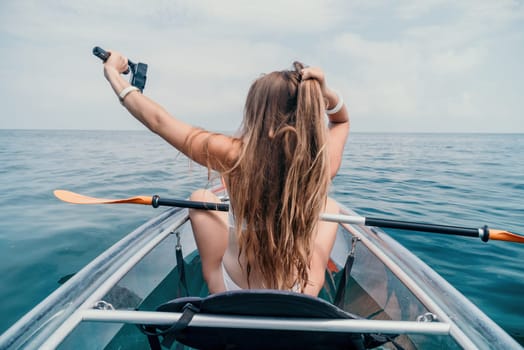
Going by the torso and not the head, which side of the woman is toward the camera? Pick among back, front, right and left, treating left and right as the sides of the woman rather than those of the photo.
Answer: back

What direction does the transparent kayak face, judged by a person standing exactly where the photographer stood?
facing away from the viewer

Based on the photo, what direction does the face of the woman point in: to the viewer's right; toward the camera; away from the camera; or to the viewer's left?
away from the camera
